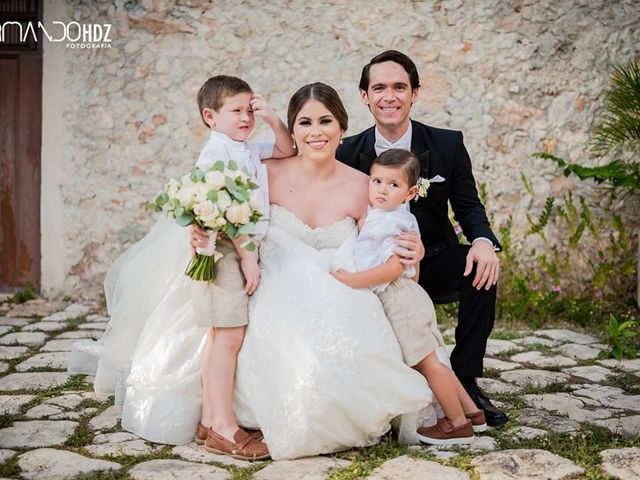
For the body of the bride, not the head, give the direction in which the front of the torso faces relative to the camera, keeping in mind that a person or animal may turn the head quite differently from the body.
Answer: toward the camera

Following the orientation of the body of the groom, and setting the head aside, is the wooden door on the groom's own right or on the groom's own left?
on the groom's own right

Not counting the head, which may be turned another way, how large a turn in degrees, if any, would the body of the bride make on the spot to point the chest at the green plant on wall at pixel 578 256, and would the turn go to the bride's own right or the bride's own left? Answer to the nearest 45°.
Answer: approximately 135° to the bride's own left

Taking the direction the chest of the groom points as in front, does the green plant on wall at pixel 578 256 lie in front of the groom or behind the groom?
behind

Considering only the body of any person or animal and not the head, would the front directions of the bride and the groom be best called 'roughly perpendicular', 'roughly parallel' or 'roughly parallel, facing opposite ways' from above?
roughly parallel

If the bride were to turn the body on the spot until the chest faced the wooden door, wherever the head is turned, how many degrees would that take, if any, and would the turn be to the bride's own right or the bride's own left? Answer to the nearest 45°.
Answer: approximately 135° to the bride's own right

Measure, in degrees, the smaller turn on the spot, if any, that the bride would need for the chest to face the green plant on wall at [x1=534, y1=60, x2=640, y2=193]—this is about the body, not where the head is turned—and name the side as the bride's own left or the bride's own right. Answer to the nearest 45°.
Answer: approximately 135° to the bride's own left

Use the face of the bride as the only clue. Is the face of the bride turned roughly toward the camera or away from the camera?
toward the camera

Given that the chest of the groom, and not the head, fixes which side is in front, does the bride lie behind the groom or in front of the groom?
in front

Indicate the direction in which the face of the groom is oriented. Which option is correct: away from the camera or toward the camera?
toward the camera

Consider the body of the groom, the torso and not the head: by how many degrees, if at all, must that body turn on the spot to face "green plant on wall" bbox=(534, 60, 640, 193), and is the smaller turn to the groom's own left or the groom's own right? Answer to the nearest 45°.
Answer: approximately 135° to the groom's own left

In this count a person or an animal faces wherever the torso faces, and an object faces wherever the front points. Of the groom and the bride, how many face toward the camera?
2

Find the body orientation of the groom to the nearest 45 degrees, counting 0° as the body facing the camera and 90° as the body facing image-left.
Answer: approximately 0°
